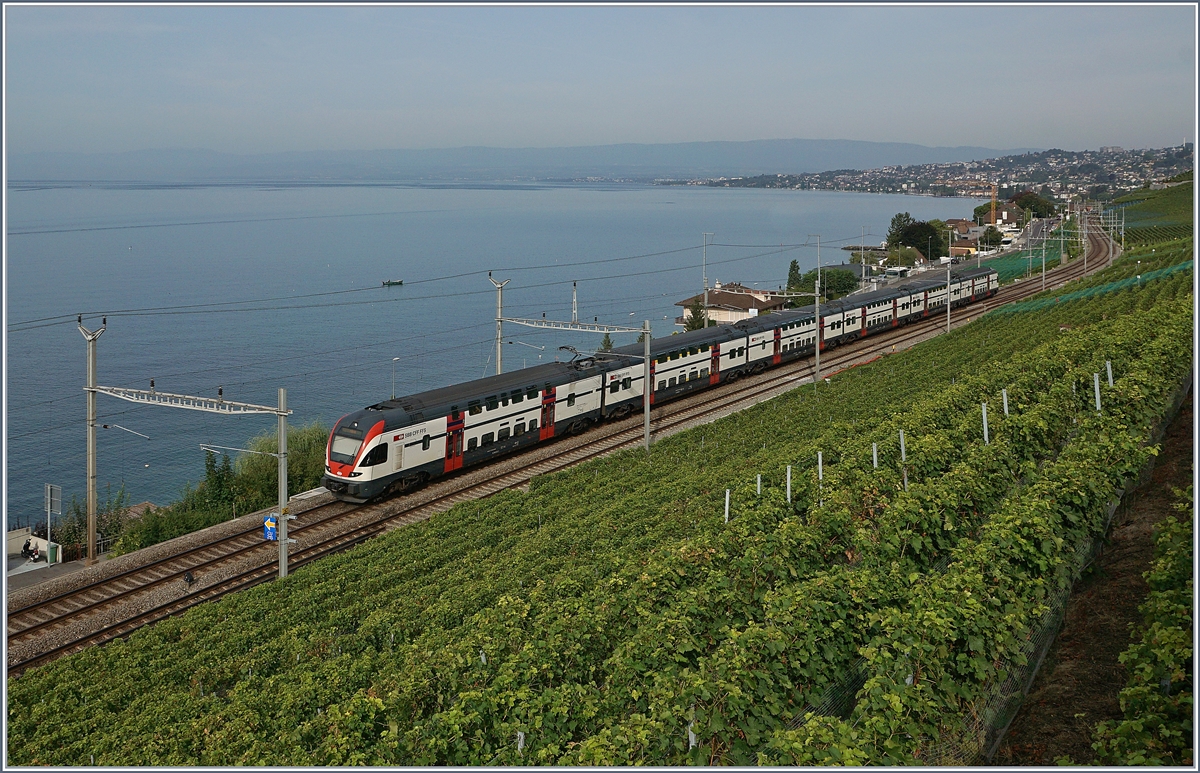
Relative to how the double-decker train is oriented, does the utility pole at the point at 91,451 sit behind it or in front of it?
in front

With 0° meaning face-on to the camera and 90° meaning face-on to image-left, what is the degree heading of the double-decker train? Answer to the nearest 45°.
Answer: approximately 45°
